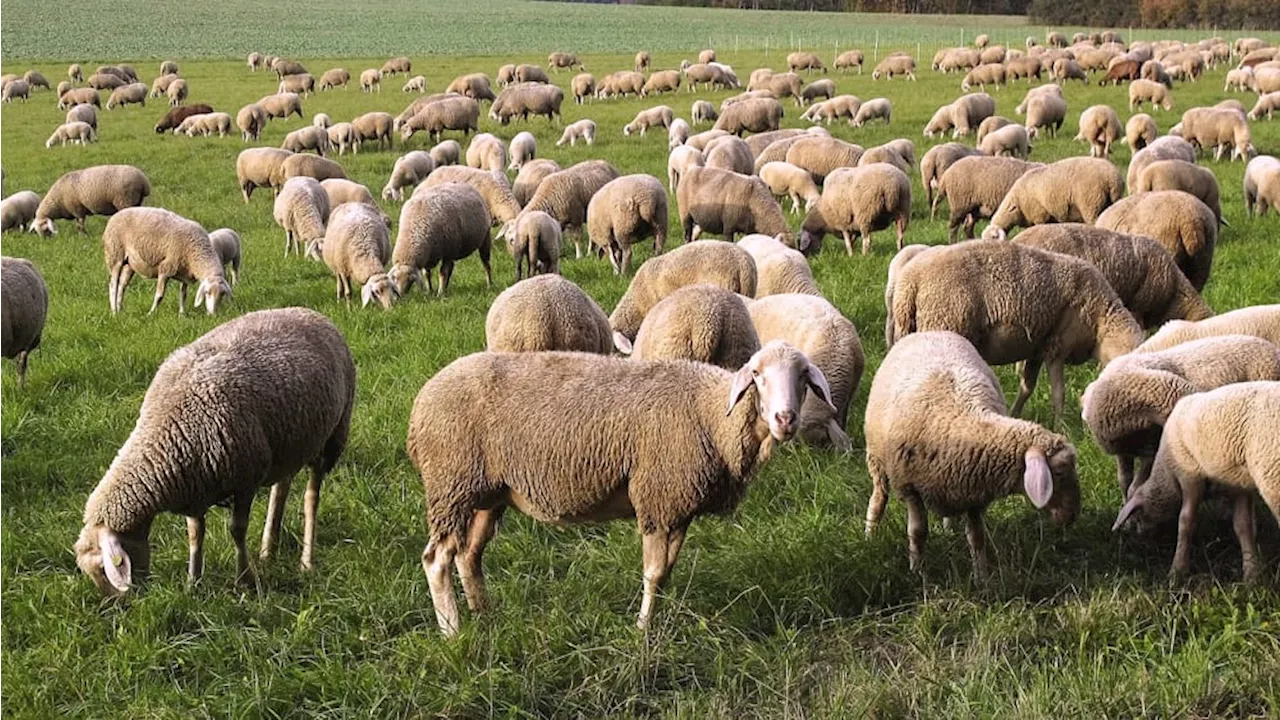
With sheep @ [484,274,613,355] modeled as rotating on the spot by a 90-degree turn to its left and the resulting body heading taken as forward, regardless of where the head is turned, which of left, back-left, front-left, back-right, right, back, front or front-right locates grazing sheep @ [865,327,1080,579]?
back-left

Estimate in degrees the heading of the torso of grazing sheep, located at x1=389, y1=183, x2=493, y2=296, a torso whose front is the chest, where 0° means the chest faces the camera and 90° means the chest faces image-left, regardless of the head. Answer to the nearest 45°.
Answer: approximately 45°

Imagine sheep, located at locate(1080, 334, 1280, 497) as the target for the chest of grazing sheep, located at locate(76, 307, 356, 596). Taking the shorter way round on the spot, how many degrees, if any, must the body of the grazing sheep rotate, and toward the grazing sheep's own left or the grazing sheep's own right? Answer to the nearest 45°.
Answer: approximately 135° to the grazing sheep's own left

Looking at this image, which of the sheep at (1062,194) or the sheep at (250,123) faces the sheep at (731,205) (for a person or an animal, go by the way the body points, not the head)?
the sheep at (1062,194)

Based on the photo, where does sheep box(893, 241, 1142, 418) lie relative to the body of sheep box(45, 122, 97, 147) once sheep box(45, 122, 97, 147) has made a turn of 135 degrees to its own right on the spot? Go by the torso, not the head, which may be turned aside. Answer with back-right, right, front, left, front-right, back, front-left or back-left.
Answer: back-right

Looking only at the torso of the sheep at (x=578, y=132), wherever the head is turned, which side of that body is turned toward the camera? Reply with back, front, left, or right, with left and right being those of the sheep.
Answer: left

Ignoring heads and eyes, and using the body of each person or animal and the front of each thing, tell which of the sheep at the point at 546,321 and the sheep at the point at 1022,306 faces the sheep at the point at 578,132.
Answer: the sheep at the point at 546,321

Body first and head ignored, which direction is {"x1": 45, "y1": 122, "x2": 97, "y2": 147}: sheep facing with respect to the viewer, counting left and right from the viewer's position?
facing to the left of the viewer

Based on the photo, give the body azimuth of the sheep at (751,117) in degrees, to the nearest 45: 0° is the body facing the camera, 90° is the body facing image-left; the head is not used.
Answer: approximately 90°

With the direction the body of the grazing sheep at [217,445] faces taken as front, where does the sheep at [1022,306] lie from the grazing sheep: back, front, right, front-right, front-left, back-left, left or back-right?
back-left

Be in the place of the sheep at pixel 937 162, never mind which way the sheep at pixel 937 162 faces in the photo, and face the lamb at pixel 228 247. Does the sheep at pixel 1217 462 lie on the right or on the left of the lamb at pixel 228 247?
left
